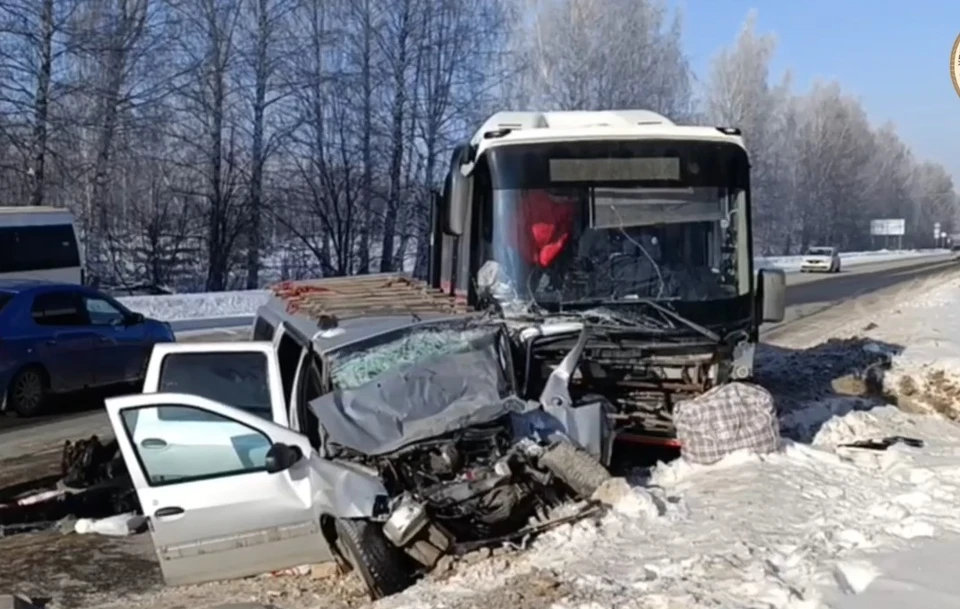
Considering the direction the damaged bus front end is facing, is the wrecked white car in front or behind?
in front

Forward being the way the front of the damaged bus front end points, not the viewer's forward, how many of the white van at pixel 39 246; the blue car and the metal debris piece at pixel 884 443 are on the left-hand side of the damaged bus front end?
1

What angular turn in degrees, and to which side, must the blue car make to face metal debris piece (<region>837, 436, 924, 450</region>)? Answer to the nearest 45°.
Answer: approximately 90° to its right

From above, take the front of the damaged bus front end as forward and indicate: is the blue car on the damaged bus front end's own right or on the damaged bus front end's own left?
on the damaged bus front end's own right

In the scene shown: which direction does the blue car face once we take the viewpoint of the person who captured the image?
facing away from the viewer and to the right of the viewer

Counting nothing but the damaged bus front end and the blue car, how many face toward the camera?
1

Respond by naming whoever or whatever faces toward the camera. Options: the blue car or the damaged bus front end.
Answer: the damaged bus front end

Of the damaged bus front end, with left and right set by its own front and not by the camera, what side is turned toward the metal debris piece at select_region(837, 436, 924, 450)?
left

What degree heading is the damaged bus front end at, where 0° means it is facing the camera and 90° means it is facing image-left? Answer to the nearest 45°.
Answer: approximately 0°
